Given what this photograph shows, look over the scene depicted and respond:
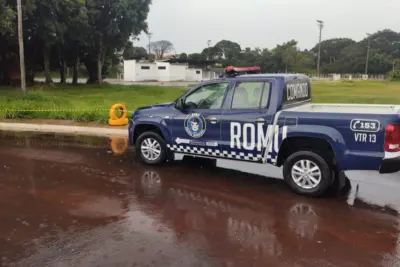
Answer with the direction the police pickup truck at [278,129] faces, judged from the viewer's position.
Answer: facing away from the viewer and to the left of the viewer

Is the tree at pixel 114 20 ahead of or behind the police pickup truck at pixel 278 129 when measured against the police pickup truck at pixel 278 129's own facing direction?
ahead
